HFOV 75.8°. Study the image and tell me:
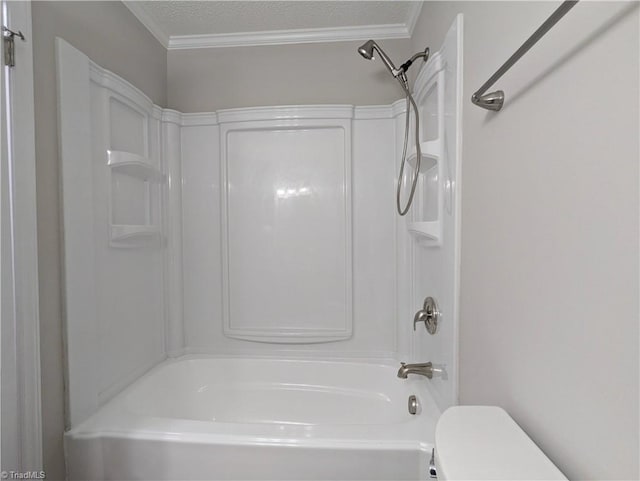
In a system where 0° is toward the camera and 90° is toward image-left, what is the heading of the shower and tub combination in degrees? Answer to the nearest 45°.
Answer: approximately 0°

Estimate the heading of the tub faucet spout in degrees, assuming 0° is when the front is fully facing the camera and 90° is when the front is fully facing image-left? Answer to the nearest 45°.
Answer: approximately 90°

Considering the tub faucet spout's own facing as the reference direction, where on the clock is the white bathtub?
The white bathtub is roughly at 11 o'clock from the tub faucet spout.
